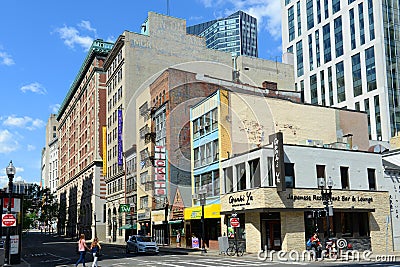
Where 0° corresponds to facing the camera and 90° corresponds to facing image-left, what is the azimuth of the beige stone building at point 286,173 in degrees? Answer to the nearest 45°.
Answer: approximately 45°

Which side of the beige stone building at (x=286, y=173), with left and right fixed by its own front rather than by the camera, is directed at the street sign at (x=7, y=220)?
front

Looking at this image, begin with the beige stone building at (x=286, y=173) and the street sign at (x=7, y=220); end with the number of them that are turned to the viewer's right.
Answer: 0

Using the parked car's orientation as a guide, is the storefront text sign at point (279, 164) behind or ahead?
ahead

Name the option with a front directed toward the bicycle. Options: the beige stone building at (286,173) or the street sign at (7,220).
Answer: the beige stone building

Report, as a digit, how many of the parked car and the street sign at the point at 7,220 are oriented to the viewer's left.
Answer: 0

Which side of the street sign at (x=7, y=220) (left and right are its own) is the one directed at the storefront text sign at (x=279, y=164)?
left

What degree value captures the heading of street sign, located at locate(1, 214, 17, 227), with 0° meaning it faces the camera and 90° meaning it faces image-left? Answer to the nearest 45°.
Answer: approximately 0°

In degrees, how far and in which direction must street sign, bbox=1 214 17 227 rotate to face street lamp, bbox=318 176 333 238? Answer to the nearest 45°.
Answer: approximately 90° to its left

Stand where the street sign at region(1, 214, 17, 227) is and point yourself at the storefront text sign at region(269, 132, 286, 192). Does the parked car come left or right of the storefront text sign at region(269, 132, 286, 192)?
left
